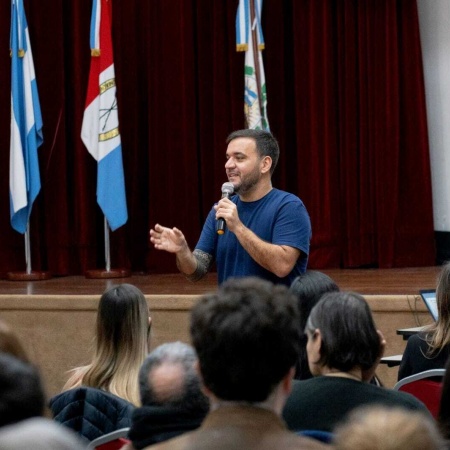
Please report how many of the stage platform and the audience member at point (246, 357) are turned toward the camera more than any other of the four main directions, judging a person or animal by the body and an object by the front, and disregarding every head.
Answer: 1

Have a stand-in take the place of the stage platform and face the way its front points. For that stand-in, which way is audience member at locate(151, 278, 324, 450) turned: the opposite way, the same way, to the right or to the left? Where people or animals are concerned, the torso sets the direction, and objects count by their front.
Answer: the opposite way

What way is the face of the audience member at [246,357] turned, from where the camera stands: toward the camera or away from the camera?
away from the camera

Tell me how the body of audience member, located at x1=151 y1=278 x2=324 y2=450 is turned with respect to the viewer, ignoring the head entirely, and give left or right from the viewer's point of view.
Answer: facing away from the viewer

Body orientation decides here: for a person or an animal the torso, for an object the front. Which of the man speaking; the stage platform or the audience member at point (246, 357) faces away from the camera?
the audience member

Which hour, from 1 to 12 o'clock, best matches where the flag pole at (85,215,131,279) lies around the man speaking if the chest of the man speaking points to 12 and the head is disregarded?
The flag pole is roughly at 4 o'clock from the man speaking.

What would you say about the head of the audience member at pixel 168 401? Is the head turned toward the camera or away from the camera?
away from the camera

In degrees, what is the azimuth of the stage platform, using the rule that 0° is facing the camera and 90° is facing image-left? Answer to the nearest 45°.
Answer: approximately 0°

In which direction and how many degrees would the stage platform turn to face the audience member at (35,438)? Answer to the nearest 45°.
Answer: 0° — it already faces them

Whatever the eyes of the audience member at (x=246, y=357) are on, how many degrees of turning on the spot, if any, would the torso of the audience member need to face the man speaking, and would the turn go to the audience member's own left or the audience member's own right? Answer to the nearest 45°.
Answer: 0° — they already face them

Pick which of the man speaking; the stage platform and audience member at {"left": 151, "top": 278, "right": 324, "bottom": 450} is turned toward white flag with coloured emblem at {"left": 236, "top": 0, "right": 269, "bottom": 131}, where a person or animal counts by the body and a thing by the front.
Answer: the audience member

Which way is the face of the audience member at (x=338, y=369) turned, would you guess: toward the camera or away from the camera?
away from the camera
